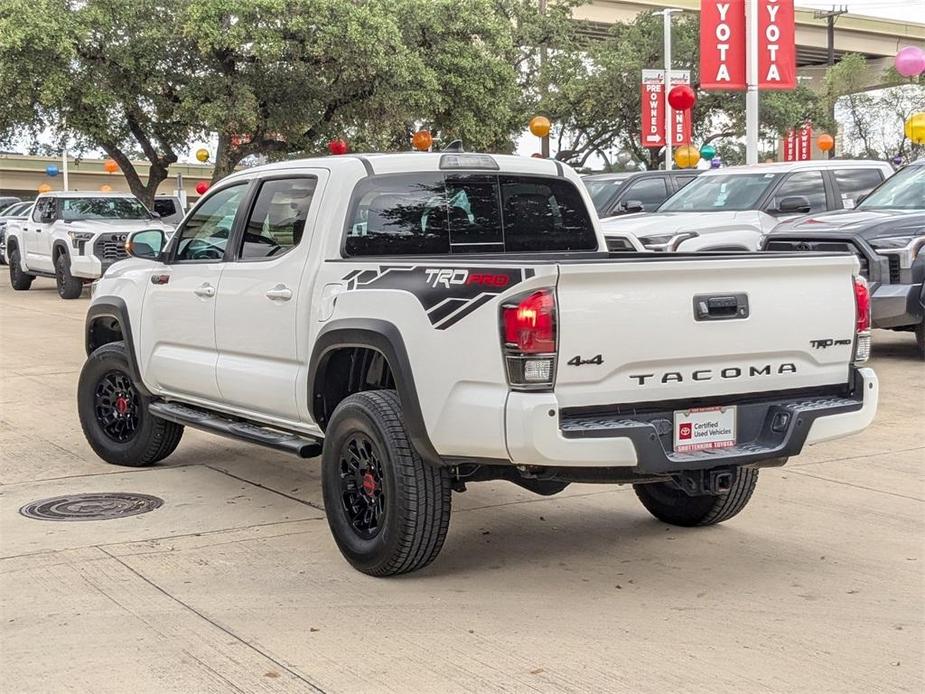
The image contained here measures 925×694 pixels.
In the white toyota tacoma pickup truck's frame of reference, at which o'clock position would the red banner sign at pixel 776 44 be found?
The red banner sign is roughly at 2 o'clock from the white toyota tacoma pickup truck.

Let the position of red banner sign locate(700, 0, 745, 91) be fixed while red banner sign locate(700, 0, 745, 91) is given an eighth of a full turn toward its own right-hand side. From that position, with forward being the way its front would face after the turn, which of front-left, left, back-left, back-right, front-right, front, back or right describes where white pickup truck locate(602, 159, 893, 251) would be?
front-left

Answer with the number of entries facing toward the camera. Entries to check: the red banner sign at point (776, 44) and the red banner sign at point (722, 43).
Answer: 2

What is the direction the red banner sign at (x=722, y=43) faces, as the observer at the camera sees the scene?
facing the viewer

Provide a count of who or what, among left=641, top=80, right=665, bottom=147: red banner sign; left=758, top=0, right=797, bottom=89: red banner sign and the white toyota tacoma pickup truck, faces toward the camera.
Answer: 2

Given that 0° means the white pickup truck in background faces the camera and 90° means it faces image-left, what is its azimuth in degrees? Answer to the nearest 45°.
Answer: approximately 315°

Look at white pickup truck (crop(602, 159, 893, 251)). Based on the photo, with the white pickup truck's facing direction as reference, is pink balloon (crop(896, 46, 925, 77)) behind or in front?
behind

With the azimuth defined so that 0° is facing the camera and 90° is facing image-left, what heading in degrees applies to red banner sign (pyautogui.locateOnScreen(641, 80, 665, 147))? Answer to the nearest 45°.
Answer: approximately 0°

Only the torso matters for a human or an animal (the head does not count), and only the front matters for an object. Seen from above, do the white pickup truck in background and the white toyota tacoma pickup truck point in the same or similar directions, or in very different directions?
very different directions

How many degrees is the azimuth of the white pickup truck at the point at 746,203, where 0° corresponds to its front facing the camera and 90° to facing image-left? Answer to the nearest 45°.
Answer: approximately 45°

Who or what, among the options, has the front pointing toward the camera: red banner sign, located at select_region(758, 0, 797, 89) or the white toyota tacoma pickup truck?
the red banner sign

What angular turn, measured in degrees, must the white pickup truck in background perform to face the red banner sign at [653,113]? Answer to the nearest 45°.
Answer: approximately 90° to its left

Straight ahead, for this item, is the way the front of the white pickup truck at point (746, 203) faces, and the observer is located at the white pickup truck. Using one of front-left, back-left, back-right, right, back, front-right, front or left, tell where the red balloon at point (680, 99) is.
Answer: back-right

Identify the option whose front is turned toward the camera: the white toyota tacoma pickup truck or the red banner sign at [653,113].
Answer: the red banner sign

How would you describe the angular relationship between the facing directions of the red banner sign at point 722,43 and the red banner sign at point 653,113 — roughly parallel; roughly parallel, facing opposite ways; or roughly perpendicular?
roughly parallel

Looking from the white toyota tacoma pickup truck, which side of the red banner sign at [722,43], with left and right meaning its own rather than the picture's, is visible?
front

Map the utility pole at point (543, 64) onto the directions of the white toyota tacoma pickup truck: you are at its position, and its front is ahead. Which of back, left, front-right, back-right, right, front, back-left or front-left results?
front-right

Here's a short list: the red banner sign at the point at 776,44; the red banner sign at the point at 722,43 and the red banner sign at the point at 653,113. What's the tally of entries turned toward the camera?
3
